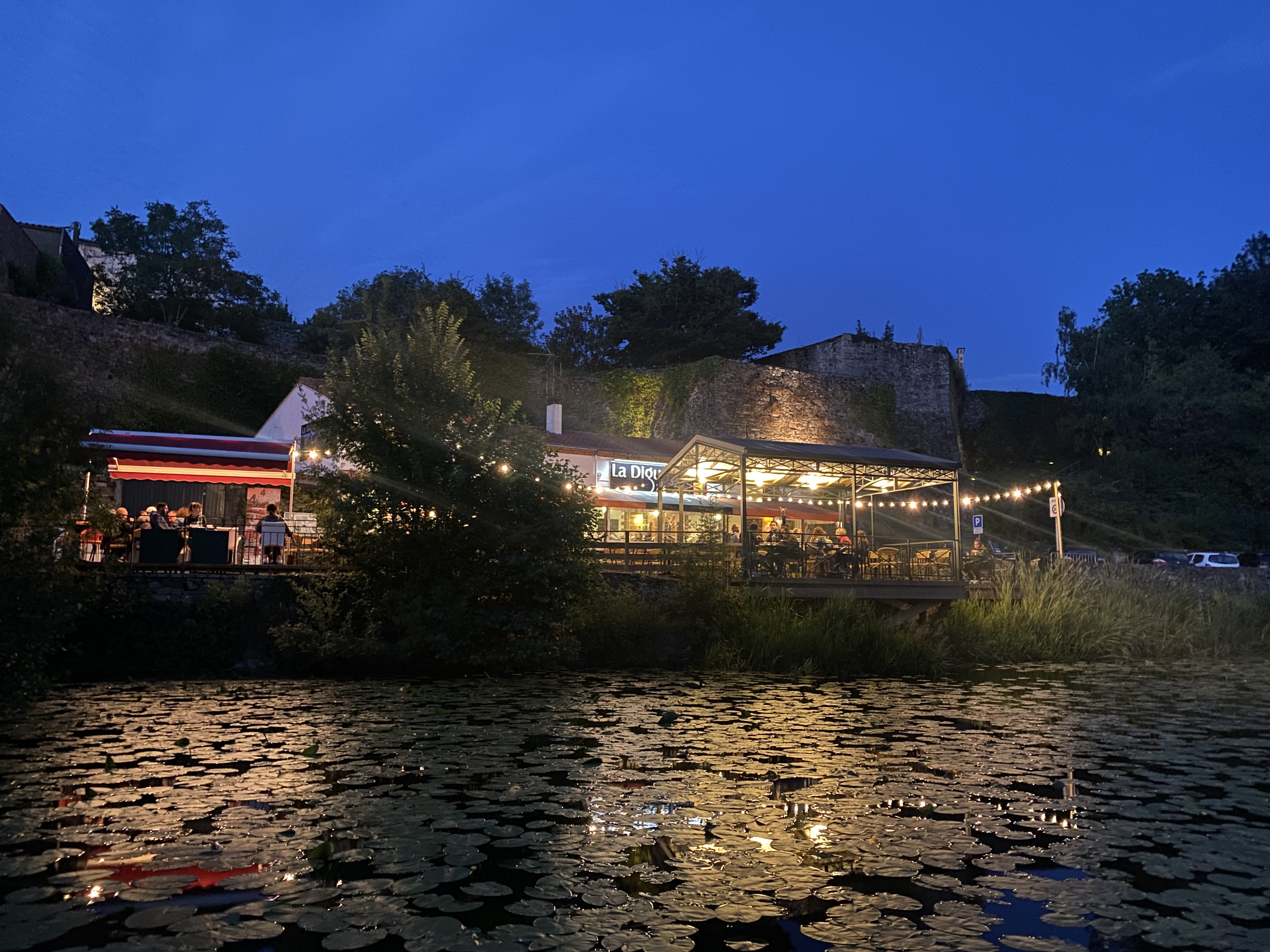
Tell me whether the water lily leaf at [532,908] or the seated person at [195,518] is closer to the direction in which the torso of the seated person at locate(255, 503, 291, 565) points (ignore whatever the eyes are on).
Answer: the seated person

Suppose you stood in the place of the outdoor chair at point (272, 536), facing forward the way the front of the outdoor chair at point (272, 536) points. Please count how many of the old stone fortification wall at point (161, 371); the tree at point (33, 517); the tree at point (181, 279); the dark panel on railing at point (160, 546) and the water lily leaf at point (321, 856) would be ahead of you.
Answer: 2

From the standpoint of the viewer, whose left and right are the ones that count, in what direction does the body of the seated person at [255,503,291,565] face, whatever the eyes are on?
facing away from the viewer

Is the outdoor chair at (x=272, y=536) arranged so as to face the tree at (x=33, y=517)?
no

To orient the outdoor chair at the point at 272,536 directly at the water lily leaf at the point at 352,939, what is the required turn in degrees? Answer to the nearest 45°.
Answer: approximately 180°

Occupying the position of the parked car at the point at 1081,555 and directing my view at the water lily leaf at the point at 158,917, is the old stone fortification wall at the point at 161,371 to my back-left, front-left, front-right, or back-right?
front-right

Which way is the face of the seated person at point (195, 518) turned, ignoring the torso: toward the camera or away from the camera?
toward the camera

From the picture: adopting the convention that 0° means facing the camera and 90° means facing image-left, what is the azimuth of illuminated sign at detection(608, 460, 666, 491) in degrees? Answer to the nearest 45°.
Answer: approximately 0°

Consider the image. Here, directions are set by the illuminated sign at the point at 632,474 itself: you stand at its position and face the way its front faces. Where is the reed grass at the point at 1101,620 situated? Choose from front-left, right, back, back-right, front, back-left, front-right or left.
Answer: front-left

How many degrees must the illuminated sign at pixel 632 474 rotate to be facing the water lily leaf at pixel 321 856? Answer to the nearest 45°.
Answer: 0° — it already faces it

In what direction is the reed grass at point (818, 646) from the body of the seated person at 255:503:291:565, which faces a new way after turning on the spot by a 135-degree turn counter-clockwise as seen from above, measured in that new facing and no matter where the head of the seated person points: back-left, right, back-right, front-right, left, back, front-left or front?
left

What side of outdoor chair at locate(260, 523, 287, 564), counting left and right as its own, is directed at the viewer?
back

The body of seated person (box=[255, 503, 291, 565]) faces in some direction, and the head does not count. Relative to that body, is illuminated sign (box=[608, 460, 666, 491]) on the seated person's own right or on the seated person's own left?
on the seated person's own right

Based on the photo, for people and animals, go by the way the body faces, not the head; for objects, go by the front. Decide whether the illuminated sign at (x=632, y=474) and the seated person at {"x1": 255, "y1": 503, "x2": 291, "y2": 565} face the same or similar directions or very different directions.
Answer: very different directions

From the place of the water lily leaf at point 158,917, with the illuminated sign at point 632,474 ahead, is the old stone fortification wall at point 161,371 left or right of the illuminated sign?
left

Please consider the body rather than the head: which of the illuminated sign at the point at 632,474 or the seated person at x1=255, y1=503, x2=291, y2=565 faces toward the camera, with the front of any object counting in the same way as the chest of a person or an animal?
the illuminated sign

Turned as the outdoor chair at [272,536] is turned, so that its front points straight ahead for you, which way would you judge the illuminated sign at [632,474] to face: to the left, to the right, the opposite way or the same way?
the opposite way

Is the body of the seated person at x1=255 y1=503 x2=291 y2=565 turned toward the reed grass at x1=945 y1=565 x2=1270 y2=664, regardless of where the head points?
no

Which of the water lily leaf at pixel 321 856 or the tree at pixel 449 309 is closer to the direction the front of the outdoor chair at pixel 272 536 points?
the tree

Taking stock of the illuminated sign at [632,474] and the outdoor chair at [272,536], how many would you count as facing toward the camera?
1

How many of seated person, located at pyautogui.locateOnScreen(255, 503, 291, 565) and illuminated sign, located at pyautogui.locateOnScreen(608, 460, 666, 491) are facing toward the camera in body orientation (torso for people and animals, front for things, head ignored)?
1

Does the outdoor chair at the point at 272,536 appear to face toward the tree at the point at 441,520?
no
